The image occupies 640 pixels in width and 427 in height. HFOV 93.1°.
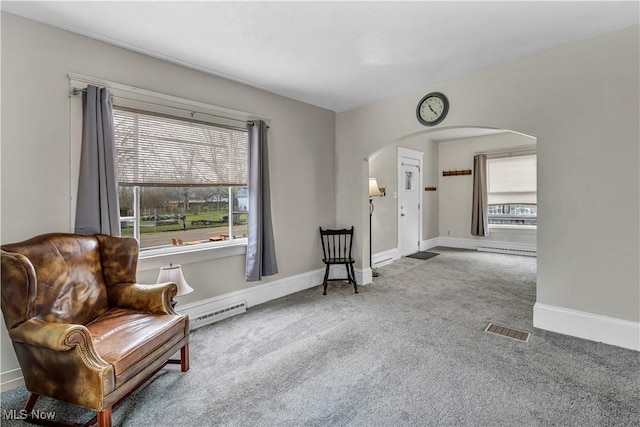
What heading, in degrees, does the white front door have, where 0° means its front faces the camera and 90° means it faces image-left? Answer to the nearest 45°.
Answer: approximately 315°

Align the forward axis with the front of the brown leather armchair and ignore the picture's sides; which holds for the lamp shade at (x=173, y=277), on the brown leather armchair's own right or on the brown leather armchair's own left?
on the brown leather armchair's own left

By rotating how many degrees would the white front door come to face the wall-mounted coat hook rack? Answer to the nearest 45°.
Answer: approximately 90° to its left

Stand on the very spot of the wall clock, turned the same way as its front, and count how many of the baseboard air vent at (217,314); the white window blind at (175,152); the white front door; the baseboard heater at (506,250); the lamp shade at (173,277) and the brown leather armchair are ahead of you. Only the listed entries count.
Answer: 4

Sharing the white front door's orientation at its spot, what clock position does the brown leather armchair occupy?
The brown leather armchair is roughly at 2 o'clock from the white front door.

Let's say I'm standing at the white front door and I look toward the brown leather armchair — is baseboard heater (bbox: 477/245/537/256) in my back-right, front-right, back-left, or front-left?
back-left

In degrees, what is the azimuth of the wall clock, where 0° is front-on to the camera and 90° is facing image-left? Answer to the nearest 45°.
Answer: approximately 45°

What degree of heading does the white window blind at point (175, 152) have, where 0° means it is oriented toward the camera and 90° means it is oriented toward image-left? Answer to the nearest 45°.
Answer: approximately 315°

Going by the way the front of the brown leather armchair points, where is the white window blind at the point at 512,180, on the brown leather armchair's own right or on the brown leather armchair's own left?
on the brown leather armchair's own left
